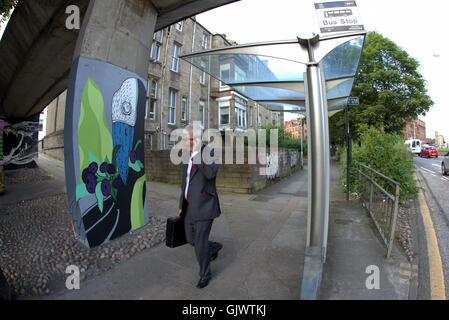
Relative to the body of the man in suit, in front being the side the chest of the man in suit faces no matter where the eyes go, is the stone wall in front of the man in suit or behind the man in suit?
behind

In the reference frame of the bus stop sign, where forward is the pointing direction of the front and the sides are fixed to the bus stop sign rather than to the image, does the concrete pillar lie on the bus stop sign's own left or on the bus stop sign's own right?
on the bus stop sign's own right

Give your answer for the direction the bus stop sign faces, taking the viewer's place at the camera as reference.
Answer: facing the viewer

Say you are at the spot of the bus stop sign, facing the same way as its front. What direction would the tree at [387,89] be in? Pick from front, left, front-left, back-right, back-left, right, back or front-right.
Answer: back

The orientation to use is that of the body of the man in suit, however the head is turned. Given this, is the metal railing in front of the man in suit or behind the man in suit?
behind

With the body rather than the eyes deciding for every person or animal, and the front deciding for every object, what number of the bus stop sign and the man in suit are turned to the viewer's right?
0

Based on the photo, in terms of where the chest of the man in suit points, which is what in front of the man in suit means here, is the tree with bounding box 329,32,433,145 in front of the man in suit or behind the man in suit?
behind

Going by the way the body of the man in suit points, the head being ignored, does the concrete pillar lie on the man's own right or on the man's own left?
on the man's own right
